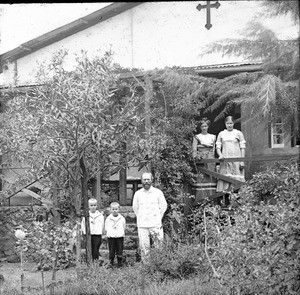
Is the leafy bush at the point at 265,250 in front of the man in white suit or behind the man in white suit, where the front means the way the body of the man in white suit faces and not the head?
in front

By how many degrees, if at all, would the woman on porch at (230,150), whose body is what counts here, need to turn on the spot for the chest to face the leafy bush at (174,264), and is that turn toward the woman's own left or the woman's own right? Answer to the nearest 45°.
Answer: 0° — they already face it

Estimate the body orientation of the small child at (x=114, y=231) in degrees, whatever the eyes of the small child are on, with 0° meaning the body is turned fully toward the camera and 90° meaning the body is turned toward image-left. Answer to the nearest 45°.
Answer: approximately 0°

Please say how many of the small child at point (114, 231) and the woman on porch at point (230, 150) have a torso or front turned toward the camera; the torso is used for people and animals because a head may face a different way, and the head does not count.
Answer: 2

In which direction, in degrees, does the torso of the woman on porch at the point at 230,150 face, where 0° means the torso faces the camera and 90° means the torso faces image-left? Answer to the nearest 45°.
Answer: approximately 0°

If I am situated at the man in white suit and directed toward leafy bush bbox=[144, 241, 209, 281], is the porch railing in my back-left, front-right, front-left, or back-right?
back-left
